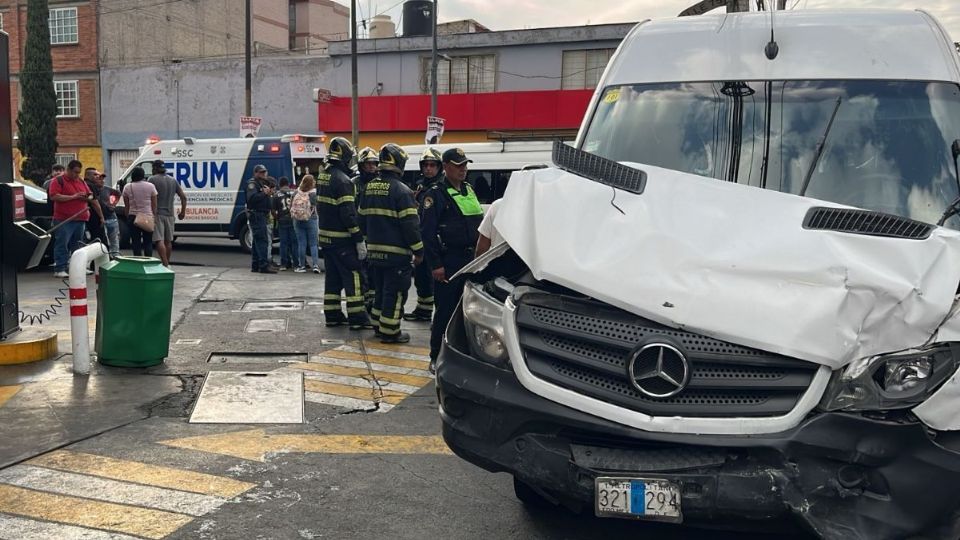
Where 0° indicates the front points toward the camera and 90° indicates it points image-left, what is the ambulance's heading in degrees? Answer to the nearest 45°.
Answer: approximately 135°
